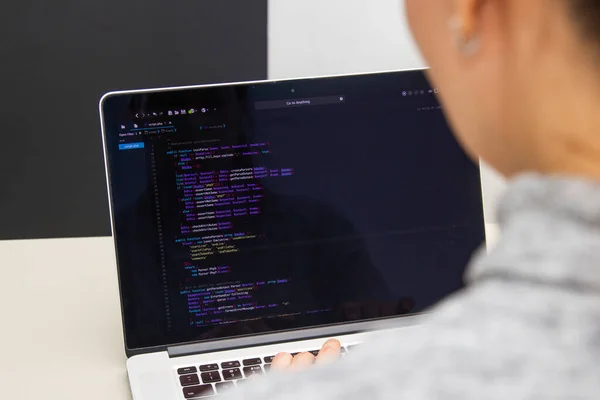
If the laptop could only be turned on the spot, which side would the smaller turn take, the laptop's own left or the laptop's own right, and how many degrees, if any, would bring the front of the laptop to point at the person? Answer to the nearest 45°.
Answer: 0° — it already faces them

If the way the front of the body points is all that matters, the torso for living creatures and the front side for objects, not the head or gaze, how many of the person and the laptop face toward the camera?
1

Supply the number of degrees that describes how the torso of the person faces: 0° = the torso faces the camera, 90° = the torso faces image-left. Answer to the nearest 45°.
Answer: approximately 135°

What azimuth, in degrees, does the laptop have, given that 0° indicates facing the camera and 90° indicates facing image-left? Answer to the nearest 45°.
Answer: approximately 0°

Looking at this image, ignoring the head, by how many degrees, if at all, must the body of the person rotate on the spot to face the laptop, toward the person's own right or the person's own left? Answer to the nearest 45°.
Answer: approximately 45° to the person's own right

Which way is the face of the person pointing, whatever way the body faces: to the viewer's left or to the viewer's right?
to the viewer's left
